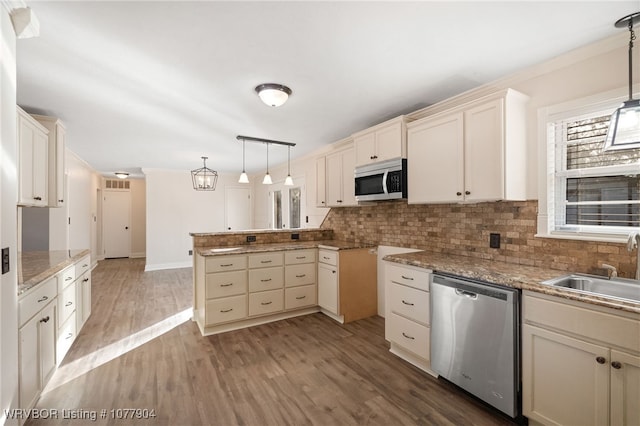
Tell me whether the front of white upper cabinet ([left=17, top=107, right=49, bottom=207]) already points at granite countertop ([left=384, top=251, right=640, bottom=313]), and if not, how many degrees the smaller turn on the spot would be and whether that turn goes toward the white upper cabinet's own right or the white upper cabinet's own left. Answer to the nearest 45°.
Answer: approximately 45° to the white upper cabinet's own right

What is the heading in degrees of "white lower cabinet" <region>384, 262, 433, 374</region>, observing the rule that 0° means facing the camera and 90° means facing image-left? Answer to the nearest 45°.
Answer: approximately 45°

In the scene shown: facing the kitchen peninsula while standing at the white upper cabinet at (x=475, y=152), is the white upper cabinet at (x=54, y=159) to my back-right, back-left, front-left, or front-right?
front-left

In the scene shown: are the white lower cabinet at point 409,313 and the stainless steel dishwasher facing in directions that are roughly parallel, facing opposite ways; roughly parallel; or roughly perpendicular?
roughly parallel

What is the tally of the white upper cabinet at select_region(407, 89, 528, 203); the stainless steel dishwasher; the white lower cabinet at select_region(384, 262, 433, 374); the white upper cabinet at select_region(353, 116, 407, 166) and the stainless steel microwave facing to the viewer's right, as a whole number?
0

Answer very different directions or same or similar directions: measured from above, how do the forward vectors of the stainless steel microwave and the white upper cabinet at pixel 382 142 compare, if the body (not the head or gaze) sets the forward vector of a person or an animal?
same or similar directions

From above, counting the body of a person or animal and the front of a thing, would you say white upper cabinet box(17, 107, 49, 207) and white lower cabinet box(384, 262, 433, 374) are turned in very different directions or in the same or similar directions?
very different directions

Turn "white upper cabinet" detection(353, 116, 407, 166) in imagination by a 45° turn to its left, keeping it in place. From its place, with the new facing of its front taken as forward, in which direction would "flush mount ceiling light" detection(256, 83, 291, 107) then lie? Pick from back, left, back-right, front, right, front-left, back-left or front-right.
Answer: front-right

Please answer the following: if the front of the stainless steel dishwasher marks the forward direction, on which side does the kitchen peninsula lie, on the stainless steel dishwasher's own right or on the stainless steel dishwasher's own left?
on the stainless steel dishwasher's own right

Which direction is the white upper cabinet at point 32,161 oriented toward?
to the viewer's right

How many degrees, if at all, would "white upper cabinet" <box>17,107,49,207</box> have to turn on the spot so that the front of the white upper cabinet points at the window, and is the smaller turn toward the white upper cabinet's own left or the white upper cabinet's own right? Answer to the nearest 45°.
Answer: approximately 45° to the white upper cabinet's own right

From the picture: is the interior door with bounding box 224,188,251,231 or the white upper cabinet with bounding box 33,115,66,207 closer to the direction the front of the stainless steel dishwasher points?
the white upper cabinet

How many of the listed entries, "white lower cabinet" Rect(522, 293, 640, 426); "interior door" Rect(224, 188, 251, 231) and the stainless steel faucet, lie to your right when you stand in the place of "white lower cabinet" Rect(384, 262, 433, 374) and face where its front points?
1

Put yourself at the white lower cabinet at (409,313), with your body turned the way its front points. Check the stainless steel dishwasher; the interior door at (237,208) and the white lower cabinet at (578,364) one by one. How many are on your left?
2

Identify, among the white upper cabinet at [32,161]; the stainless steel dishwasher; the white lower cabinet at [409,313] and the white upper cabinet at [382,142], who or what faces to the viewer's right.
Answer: the white upper cabinet at [32,161]

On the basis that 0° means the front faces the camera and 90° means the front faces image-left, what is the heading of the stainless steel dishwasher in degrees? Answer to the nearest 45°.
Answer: approximately 45°
